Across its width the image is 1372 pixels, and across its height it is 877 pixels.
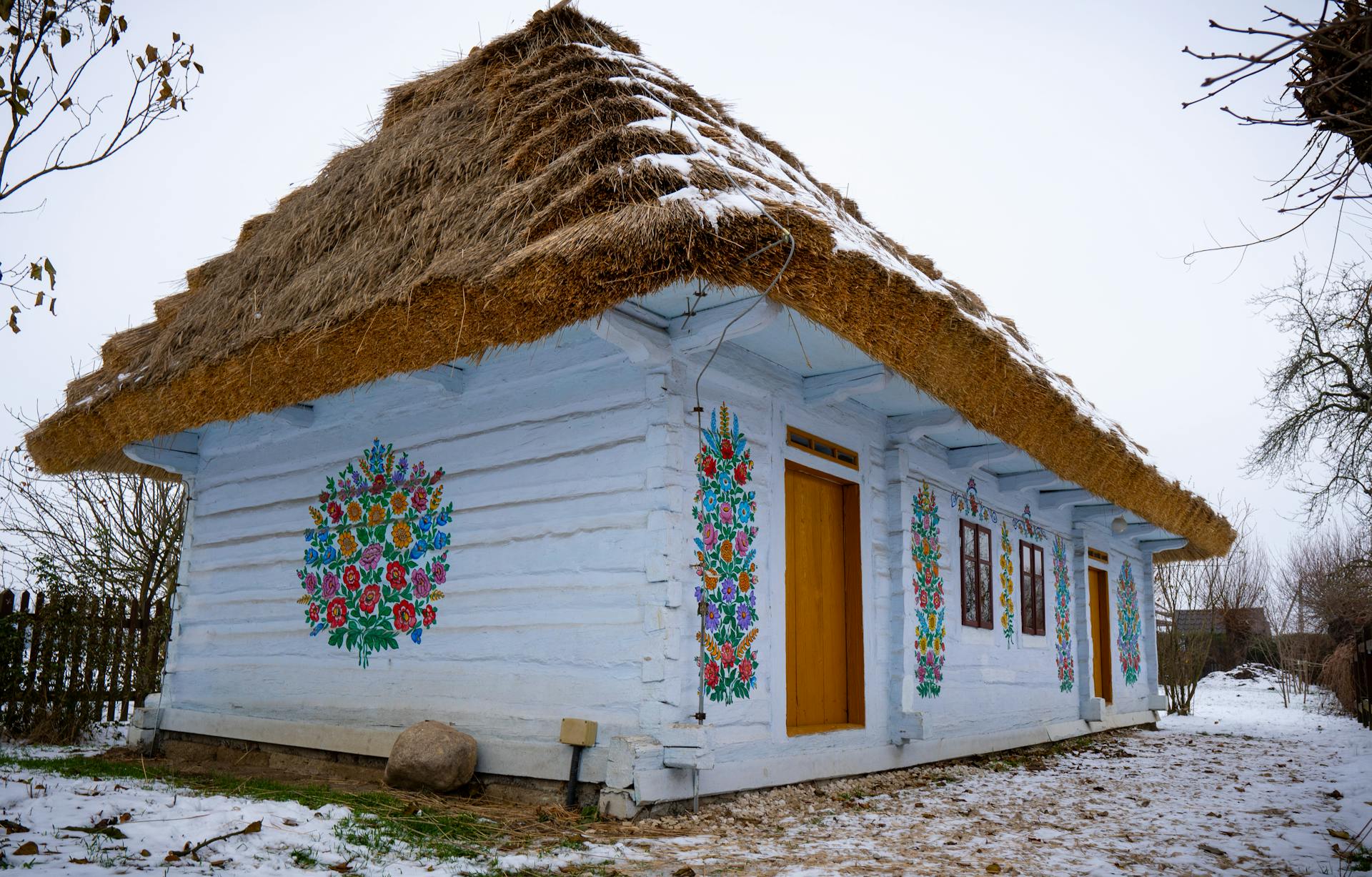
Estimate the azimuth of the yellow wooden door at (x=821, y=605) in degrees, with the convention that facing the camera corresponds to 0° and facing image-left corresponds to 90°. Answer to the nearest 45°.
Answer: approximately 315°

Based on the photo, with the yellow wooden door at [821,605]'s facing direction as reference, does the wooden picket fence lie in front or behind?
behind

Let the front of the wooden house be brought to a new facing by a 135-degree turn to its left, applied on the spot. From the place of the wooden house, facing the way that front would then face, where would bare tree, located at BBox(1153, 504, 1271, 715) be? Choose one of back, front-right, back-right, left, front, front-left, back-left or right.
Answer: front-right

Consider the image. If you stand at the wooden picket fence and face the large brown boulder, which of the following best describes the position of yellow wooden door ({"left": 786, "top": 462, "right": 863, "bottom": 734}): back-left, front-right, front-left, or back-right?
front-left

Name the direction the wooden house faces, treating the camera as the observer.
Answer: facing the viewer and to the right of the viewer

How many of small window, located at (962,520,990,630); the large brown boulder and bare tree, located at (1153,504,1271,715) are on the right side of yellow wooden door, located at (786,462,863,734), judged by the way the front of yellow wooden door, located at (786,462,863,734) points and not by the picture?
1

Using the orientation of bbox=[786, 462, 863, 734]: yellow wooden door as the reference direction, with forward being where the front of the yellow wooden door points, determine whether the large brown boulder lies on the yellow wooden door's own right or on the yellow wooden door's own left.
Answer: on the yellow wooden door's own right

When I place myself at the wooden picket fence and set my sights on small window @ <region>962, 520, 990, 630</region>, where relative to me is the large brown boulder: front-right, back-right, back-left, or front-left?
front-right

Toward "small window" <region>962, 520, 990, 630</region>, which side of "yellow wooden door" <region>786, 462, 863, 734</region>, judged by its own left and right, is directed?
left

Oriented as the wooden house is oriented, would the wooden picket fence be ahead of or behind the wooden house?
behind
